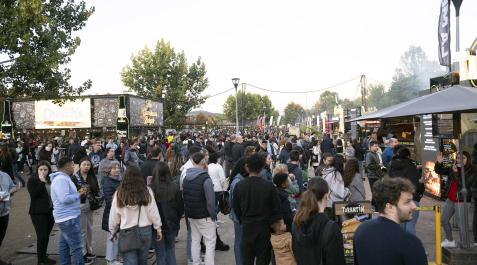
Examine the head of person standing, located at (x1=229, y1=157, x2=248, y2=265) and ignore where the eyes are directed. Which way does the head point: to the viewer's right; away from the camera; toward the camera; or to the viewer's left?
away from the camera

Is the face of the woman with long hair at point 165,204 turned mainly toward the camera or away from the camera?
away from the camera

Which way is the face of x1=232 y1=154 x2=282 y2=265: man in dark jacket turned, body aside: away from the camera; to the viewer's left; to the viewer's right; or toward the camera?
away from the camera

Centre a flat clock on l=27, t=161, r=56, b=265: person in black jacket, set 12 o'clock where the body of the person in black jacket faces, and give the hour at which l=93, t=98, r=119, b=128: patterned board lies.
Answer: The patterned board is roughly at 8 o'clock from the person in black jacket.

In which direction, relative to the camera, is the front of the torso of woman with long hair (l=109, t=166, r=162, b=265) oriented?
away from the camera

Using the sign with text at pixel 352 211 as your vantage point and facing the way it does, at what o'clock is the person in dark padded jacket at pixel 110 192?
The person in dark padded jacket is roughly at 3 o'clock from the sign with text.

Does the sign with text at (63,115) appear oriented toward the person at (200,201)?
yes

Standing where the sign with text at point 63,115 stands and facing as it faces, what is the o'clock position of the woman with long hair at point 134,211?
The woman with long hair is roughly at 12 o'clock from the sign with text.

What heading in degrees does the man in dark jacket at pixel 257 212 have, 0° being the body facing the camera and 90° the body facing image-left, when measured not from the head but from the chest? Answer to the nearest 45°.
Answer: approximately 180°
